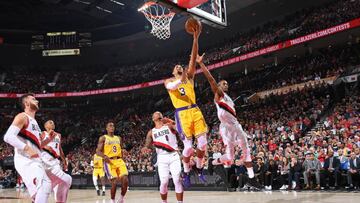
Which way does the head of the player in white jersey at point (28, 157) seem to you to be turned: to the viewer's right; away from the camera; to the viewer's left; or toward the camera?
to the viewer's right

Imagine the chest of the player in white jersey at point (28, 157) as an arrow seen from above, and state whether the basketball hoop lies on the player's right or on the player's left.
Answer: on the player's left

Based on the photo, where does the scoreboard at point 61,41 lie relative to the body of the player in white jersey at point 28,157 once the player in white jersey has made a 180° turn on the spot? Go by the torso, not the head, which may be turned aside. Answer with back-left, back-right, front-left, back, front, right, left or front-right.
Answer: front-right

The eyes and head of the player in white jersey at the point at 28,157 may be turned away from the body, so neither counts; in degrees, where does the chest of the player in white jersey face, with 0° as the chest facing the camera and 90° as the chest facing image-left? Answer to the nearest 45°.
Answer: approximately 315°
